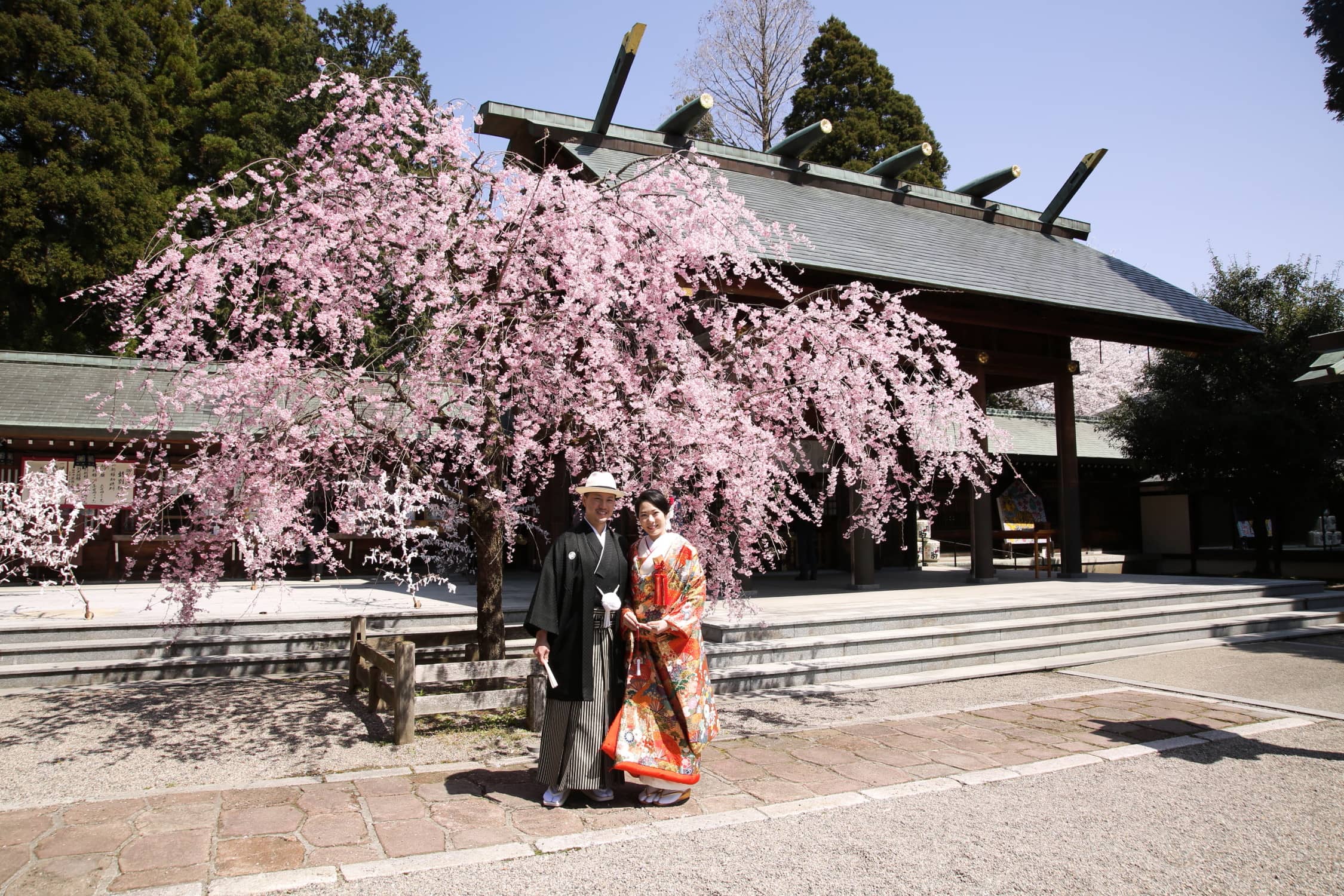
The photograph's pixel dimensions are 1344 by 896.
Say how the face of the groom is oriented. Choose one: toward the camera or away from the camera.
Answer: toward the camera

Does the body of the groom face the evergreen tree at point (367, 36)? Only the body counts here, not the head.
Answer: no

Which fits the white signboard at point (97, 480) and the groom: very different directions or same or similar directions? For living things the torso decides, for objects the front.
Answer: same or similar directions

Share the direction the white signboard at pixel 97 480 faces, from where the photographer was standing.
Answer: facing the viewer

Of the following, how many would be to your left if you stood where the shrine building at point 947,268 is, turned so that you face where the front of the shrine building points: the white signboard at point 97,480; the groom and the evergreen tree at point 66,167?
0

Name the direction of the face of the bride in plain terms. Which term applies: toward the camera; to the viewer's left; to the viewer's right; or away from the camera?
toward the camera

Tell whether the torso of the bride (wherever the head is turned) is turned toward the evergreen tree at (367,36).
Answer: no

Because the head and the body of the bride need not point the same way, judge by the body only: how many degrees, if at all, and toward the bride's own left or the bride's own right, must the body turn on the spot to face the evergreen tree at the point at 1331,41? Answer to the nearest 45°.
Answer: approximately 180°

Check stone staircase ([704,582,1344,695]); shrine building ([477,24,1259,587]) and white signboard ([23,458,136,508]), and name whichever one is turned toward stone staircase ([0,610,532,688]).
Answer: the white signboard

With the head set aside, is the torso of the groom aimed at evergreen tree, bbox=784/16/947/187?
no

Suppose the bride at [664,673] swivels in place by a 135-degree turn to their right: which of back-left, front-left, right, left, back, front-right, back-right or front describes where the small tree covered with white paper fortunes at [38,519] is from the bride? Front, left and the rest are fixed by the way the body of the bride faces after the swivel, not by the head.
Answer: front-left

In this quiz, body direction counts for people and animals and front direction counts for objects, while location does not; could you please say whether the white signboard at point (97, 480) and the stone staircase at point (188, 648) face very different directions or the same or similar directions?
same or similar directions

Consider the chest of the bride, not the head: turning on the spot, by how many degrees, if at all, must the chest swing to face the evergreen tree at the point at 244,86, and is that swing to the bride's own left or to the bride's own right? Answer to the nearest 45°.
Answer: approximately 90° to the bride's own right

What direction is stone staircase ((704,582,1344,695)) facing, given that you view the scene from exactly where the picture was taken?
facing the viewer and to the right of the viewer

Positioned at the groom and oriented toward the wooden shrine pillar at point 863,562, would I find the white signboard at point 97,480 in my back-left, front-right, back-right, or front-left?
front-left

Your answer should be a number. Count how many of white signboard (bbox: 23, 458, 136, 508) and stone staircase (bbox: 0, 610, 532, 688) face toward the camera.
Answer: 2

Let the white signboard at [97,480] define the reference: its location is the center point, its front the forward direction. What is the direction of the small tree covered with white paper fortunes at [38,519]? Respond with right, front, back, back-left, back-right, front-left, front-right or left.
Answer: front
